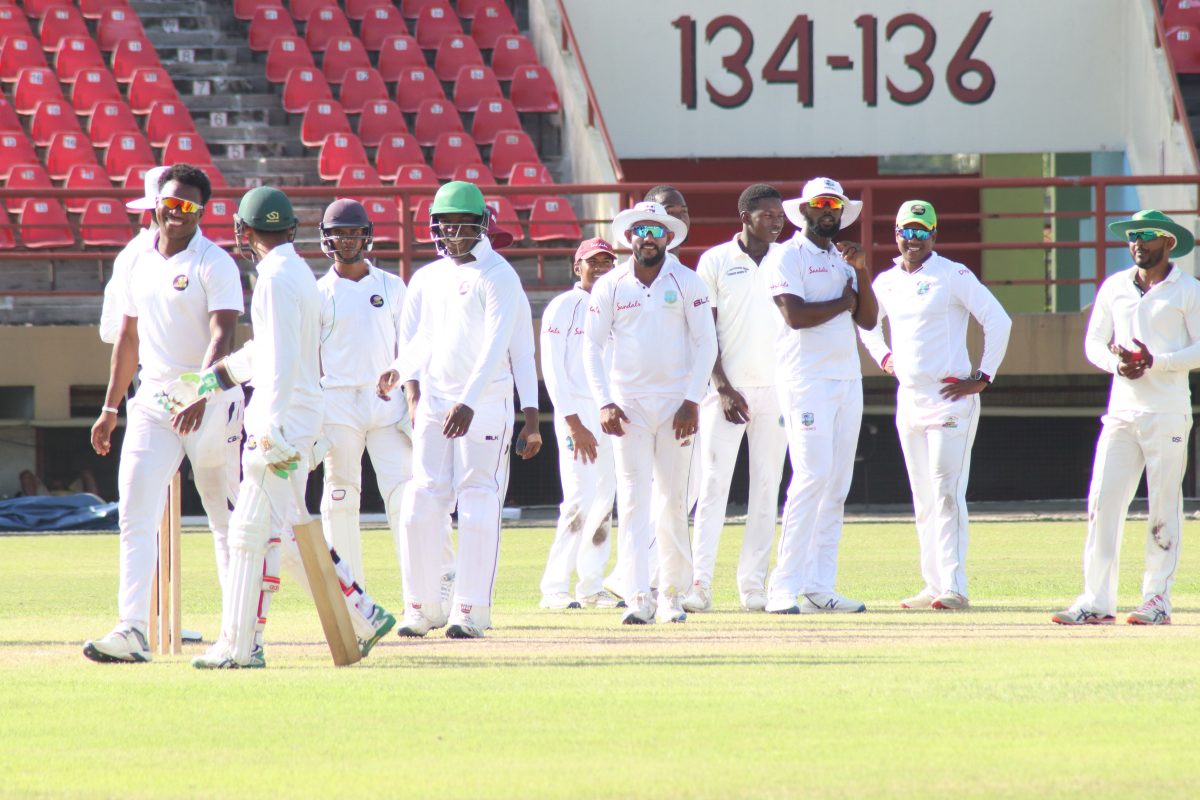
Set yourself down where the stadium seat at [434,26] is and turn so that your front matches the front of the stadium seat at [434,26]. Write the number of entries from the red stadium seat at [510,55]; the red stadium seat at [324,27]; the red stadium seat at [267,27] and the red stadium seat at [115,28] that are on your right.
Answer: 3

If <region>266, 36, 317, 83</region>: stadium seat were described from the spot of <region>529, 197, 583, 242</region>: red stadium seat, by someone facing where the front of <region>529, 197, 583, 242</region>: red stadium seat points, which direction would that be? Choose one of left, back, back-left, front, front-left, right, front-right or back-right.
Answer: back-right

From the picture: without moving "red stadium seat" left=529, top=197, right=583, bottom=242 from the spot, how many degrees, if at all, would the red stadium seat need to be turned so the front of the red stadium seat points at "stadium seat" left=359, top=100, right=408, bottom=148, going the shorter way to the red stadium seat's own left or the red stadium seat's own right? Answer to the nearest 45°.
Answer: approximately 135° to the red stadium seat's own right

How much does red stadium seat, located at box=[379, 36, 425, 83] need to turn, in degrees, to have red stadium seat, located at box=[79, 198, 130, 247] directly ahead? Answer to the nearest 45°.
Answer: approximately 45° to its right

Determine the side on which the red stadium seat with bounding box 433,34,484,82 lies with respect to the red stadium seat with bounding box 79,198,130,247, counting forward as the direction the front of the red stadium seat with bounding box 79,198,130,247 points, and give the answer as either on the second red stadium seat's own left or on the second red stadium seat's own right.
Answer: on the second red stadium seat's own left

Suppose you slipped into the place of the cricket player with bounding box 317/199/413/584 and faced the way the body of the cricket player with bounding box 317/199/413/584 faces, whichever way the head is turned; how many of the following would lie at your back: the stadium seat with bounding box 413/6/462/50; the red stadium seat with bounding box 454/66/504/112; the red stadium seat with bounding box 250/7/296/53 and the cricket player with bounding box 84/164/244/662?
3

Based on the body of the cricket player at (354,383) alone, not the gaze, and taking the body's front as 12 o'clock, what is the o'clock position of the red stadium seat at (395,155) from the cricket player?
The red stadium seat is roughly at 6 o'clock from the cricket player.

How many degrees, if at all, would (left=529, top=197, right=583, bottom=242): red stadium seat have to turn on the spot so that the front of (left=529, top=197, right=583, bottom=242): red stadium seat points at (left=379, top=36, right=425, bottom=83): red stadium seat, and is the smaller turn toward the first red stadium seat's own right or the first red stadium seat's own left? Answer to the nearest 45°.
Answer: approximately 135° to the first red stadium seat's own right

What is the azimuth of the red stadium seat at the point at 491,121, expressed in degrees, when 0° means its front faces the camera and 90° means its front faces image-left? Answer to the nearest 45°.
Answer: approximately 0°

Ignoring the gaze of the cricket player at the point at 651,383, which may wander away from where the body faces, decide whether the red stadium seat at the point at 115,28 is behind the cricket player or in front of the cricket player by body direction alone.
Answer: behind

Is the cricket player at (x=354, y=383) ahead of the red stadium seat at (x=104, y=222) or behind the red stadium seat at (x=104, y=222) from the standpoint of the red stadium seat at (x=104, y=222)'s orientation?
ahead

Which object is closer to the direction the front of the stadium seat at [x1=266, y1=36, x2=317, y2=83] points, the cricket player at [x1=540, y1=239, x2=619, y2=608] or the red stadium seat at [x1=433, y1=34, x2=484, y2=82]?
the cricket player
